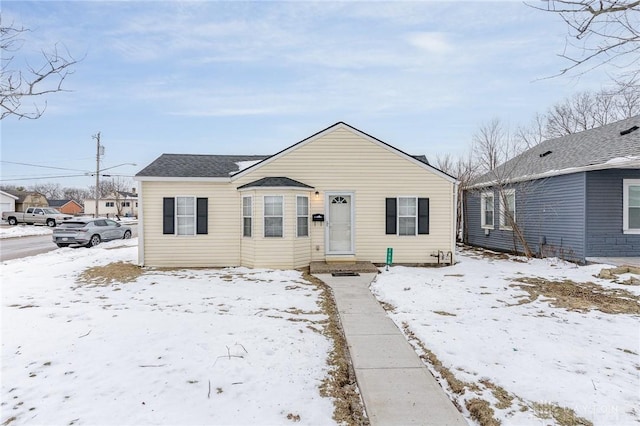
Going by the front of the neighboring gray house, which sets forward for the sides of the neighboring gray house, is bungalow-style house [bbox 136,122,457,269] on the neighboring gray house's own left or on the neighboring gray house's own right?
on the neighboring gray house's own right

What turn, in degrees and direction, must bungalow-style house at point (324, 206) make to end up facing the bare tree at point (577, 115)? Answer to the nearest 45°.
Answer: approximately 135° to its left

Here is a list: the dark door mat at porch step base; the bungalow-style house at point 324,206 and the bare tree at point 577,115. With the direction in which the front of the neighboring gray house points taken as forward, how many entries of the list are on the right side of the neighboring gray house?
2

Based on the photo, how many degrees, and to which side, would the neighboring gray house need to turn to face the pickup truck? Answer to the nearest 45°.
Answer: approximately 135° to its right

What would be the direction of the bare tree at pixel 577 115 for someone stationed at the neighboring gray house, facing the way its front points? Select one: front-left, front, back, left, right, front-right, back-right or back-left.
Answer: back-left

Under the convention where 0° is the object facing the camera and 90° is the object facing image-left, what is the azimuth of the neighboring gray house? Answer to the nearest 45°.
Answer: approximately 315°

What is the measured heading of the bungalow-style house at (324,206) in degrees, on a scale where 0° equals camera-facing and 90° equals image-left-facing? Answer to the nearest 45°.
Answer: approximately 0°

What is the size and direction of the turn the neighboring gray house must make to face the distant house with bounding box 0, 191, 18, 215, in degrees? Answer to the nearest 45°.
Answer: approximately 135° to its right

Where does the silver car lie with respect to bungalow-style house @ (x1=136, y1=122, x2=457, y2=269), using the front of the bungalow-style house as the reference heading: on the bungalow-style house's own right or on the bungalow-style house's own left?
on the bungalow-style house's own right
